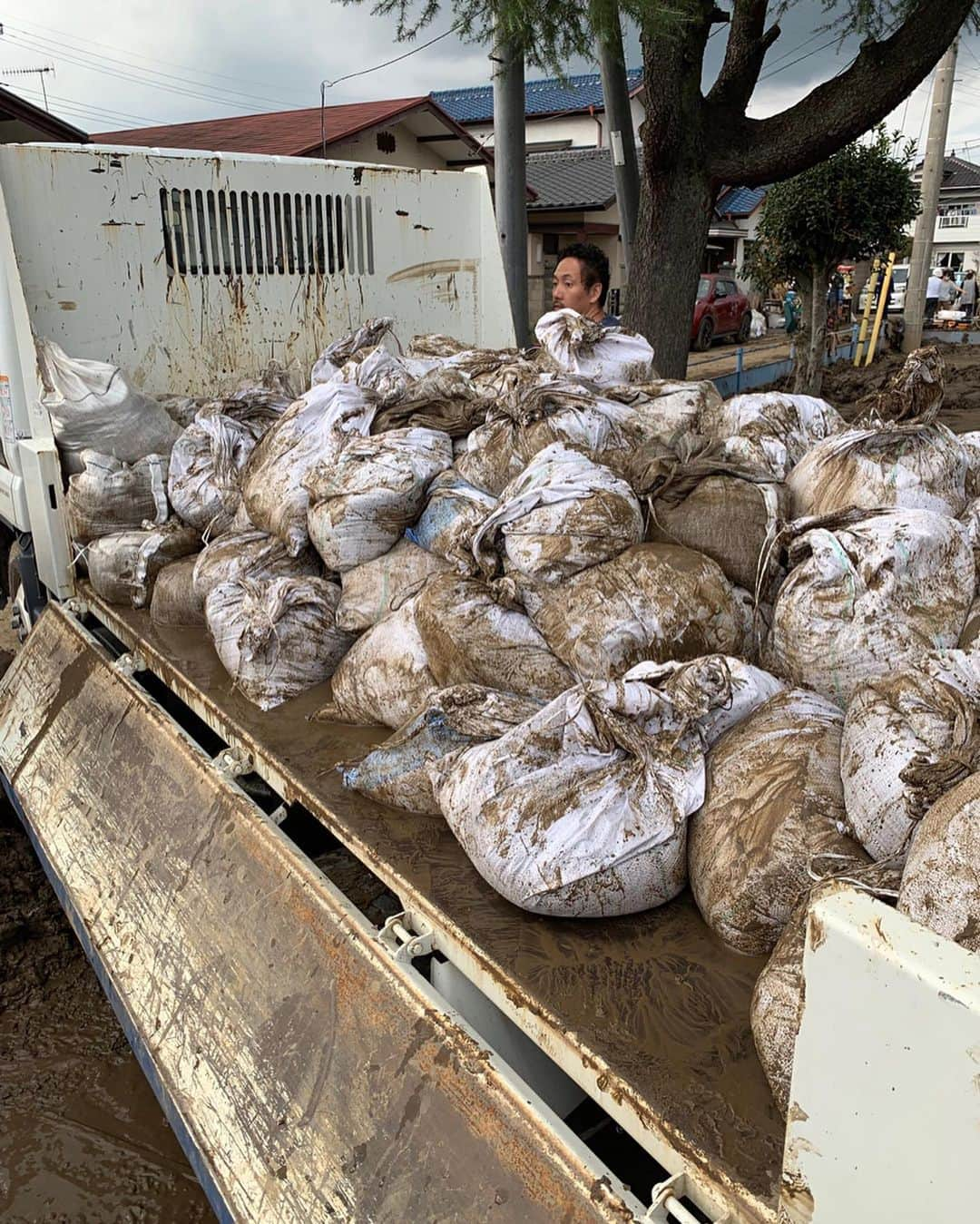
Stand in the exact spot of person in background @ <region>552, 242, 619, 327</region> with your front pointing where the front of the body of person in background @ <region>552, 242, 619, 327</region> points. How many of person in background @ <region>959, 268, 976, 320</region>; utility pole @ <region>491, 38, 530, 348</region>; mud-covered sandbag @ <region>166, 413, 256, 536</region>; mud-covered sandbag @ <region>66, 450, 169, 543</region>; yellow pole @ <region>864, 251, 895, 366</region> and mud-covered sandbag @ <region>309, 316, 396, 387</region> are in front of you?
3

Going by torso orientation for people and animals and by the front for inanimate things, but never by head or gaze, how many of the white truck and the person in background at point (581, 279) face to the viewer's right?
0

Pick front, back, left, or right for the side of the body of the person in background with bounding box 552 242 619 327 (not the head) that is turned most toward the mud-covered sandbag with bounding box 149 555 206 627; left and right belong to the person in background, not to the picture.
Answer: front

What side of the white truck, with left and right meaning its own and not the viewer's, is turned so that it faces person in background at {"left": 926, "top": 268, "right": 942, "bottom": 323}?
right

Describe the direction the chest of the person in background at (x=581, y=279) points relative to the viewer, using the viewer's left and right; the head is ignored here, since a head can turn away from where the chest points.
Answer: facing the viewer and to the left of the viewer

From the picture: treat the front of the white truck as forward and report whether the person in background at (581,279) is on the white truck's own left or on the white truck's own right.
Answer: on the white truck's own right

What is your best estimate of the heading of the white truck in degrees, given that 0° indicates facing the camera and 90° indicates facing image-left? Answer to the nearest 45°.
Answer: approximately 135°

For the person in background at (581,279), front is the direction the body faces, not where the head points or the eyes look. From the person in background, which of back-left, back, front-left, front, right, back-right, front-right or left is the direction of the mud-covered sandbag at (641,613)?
front-left

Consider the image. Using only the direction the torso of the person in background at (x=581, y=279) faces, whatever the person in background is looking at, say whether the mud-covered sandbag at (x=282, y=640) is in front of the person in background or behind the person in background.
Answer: in front
